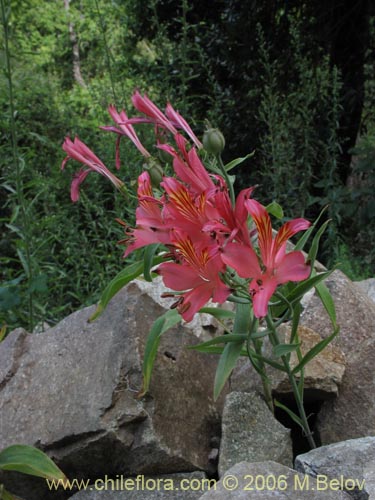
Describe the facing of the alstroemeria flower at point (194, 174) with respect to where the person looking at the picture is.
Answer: facing to the left of the viewer

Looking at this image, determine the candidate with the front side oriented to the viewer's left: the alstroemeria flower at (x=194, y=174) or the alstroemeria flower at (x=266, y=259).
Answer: the alstroemeria flower at (x=194, y=174)

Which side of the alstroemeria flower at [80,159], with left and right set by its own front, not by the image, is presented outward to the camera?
left

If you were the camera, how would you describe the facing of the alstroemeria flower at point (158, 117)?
facing to the left of the viewer

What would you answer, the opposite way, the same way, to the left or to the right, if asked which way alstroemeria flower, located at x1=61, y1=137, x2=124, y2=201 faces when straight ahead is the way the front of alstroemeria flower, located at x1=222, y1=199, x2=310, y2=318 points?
to the right

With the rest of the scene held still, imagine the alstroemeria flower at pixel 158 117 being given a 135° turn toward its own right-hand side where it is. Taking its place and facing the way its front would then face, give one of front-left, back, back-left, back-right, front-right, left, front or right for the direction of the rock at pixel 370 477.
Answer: right

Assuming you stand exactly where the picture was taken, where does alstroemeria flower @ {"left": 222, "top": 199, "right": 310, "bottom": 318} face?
facing the viewer

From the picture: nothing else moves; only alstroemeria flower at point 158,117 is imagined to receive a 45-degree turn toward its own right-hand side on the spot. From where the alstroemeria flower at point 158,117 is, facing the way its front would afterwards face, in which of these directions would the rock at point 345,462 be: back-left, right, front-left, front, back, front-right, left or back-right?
back
